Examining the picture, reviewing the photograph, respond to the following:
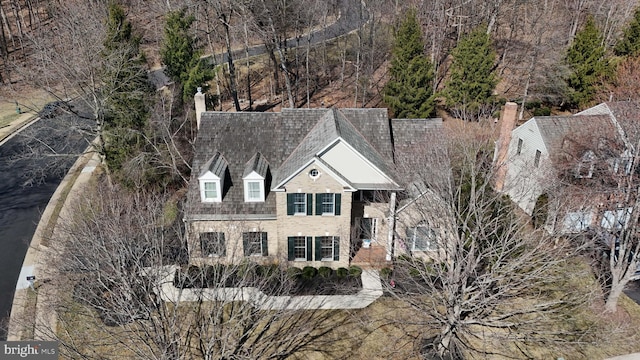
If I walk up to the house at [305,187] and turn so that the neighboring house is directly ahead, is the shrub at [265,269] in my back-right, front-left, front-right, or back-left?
back-right

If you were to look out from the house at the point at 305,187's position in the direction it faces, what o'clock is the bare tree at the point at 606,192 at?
The bare tree is roughly at 9 o'clock from the house.

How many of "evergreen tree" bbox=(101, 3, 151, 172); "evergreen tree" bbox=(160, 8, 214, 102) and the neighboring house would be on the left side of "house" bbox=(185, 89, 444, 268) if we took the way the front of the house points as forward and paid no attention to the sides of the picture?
1

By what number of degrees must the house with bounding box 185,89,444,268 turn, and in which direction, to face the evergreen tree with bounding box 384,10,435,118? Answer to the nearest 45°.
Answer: approximately 135° to its left

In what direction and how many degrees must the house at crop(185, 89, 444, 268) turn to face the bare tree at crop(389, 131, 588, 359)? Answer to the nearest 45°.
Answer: approximately 45° to its left

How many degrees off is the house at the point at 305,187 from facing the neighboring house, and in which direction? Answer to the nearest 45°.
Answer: approximately 90° to its left

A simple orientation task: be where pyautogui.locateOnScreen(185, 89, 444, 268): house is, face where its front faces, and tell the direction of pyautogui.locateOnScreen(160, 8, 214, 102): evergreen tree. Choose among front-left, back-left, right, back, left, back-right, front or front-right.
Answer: back-right

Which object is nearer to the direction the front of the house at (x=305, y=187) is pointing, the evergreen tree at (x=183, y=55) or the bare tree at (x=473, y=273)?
the bare tree

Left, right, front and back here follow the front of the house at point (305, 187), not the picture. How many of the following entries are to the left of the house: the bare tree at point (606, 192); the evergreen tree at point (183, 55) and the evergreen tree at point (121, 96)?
1

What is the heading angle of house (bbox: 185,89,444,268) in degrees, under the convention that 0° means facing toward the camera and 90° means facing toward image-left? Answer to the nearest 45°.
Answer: approximately 0°

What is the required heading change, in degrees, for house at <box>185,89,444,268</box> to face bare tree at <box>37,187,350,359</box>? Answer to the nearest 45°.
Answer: approximately 45° to its right
